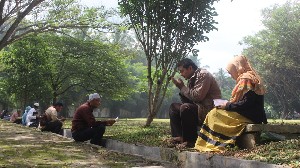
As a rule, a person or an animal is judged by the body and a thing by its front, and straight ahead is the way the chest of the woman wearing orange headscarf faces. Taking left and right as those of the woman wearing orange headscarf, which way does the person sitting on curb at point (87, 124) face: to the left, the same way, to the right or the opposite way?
the opposite way

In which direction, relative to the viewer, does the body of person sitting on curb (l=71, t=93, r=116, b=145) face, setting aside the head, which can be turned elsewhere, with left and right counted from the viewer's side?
facing to the right of the viewer

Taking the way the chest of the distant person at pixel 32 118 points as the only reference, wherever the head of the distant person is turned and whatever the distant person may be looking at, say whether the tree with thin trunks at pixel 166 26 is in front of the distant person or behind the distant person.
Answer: in front

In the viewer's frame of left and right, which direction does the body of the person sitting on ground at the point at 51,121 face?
facing to the right of the viewer

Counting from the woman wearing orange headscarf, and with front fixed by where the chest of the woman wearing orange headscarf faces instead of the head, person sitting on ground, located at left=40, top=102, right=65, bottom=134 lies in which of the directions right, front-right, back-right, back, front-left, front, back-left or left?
front-right

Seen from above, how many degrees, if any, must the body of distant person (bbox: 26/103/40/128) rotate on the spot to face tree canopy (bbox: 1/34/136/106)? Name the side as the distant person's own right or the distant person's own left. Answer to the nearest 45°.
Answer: approximately 90° to the distant person's own left

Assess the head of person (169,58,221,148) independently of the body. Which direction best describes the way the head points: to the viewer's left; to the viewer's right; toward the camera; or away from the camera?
to the viewer's left

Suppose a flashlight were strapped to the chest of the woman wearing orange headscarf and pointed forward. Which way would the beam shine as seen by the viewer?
to the viewer's left

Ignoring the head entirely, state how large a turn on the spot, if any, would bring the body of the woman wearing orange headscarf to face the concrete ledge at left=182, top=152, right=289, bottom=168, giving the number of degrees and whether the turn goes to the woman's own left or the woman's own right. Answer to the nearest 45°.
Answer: approximately 90° to the woman's own left

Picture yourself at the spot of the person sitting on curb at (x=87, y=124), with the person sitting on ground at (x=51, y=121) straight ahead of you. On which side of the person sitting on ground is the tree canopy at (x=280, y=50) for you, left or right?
right

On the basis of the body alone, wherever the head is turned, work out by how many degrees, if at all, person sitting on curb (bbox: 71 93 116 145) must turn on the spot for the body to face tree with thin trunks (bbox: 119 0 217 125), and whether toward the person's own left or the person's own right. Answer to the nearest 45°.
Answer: approximately 45° to the person's own left

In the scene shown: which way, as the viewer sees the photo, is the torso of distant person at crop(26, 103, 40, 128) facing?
to the viewer's right
